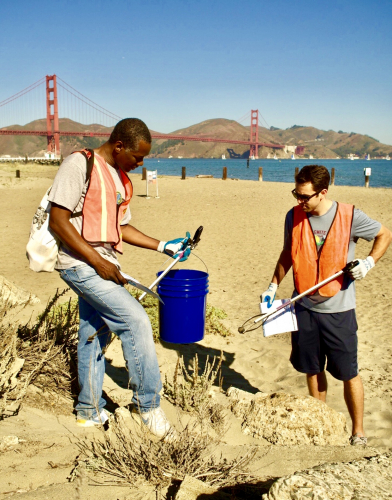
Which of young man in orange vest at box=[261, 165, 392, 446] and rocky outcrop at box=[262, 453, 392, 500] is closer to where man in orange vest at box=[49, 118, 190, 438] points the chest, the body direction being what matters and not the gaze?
the rocky outcrop

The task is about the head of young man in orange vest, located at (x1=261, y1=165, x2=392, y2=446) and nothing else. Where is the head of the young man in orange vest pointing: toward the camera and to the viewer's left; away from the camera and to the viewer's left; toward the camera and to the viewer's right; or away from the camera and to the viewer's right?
toward the camera and to the viewer's left

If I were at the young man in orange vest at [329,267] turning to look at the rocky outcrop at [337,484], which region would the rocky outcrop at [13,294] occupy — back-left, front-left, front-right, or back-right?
back-right

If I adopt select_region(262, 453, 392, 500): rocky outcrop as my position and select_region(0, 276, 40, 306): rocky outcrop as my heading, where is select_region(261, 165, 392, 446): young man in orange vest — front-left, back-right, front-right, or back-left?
front-right

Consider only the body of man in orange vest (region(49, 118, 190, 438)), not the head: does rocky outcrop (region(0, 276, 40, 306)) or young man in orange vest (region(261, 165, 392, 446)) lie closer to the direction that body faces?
the young man in orange vest

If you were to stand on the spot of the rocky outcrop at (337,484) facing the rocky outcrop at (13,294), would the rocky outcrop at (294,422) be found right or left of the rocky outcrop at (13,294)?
right

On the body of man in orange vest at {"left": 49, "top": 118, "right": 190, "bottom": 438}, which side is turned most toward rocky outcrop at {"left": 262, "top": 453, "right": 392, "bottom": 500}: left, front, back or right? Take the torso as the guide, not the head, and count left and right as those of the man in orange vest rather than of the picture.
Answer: front

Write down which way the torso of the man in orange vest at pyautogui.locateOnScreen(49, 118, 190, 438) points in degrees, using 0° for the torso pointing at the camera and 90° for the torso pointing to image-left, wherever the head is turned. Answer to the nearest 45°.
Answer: approximately 315°

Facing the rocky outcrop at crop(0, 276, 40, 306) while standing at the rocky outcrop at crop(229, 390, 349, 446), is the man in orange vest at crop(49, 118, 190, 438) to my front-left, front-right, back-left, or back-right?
front-left

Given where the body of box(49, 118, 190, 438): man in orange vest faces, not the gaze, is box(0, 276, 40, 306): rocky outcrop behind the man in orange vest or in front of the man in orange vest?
behind
